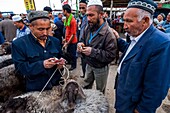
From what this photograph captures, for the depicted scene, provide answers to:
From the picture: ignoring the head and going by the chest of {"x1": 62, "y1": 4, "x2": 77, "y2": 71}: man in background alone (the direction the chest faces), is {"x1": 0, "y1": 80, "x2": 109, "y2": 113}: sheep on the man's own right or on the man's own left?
on the man's own left

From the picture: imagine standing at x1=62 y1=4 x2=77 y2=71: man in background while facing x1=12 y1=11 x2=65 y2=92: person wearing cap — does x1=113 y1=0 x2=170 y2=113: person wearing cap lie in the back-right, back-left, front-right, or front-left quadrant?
front-left

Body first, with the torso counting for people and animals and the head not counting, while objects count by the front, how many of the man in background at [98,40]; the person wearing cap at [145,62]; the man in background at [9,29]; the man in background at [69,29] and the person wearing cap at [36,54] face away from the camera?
1

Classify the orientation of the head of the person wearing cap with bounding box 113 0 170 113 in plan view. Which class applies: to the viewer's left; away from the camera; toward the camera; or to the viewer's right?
to the viewer's left

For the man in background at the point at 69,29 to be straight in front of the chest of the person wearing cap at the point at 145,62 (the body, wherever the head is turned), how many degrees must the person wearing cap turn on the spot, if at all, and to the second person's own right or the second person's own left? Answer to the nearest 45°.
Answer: approximately 90° to the second person's own right

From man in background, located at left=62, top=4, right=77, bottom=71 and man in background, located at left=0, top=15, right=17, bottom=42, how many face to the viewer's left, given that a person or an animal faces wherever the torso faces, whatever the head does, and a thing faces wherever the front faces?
1

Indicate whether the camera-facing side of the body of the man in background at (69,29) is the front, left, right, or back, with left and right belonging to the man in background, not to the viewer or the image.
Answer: left
